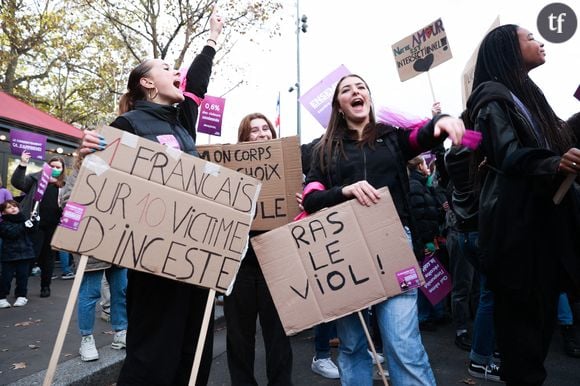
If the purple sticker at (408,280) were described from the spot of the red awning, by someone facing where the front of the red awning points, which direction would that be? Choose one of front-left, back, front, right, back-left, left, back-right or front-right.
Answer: front-right

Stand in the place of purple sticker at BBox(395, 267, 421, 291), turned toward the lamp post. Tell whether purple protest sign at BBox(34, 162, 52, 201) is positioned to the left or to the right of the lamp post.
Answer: left

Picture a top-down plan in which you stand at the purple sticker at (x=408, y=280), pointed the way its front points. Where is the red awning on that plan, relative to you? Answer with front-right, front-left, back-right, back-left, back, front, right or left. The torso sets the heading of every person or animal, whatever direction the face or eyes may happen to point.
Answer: back-right

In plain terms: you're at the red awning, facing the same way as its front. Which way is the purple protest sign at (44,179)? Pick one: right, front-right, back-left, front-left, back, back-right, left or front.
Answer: front-right

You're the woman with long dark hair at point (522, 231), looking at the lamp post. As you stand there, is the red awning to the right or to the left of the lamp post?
left

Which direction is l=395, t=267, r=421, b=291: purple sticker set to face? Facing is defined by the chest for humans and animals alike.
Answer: toward the camera

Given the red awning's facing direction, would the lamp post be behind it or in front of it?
in front

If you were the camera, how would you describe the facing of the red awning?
facing the viewer and to the right of the viewer
